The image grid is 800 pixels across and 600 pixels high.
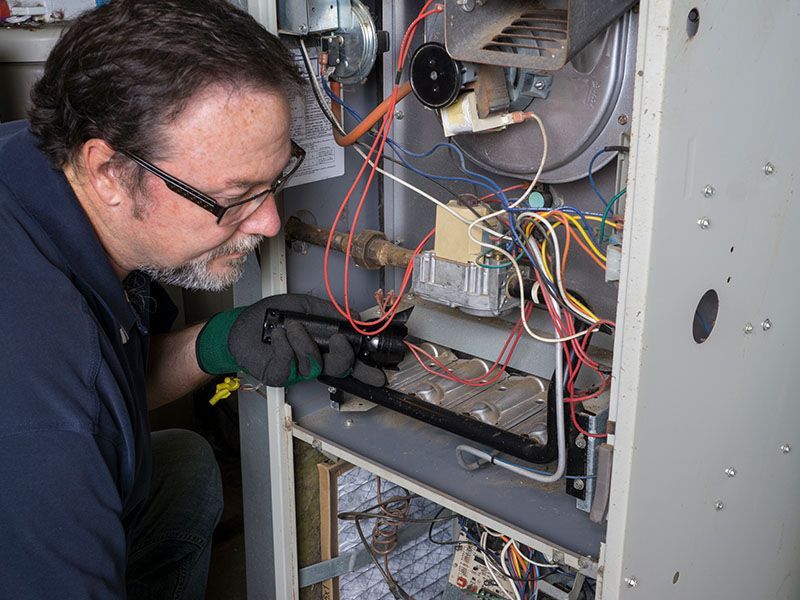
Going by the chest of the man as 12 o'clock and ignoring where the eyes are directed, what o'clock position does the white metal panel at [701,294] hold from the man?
The white metal panel is roughly at 1 o'clock from the man.

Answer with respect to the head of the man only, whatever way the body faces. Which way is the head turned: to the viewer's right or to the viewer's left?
to the viewer's right

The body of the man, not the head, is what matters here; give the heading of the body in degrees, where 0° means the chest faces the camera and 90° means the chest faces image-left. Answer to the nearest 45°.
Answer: approximately 270°

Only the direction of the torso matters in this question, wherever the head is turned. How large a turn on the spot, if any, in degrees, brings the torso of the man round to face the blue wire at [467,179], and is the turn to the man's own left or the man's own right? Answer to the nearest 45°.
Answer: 0° — they already face it
